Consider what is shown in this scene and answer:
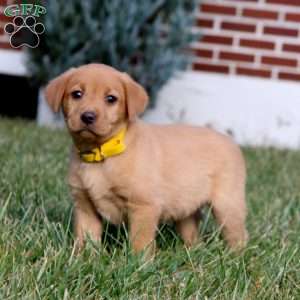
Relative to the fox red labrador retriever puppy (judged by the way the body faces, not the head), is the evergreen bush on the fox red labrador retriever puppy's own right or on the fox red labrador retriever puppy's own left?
on the fox red labrador retriever puppy's own right

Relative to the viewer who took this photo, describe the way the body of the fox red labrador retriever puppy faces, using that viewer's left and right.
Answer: facing the viewer and to the left of the viewer
